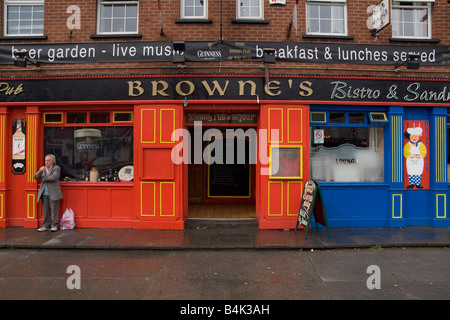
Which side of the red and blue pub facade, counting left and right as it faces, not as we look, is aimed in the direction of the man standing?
right

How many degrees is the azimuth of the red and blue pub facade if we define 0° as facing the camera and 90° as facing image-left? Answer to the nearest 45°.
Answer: approximately 0°

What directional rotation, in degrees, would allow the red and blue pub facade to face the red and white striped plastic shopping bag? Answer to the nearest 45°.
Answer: approximately 90° to its right

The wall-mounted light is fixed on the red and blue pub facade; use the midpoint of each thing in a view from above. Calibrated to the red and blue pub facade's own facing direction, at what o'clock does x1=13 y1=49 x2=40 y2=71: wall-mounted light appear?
The wall-mounted light is roughly at 3 o'clock from the red and blue pub facade.

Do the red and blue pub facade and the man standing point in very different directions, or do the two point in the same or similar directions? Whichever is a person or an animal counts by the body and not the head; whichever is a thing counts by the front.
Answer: same or similar directions

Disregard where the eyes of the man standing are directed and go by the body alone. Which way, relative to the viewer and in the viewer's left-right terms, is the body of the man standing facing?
facing the viewer and to the left of the viewer

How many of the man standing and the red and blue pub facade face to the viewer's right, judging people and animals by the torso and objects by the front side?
0
